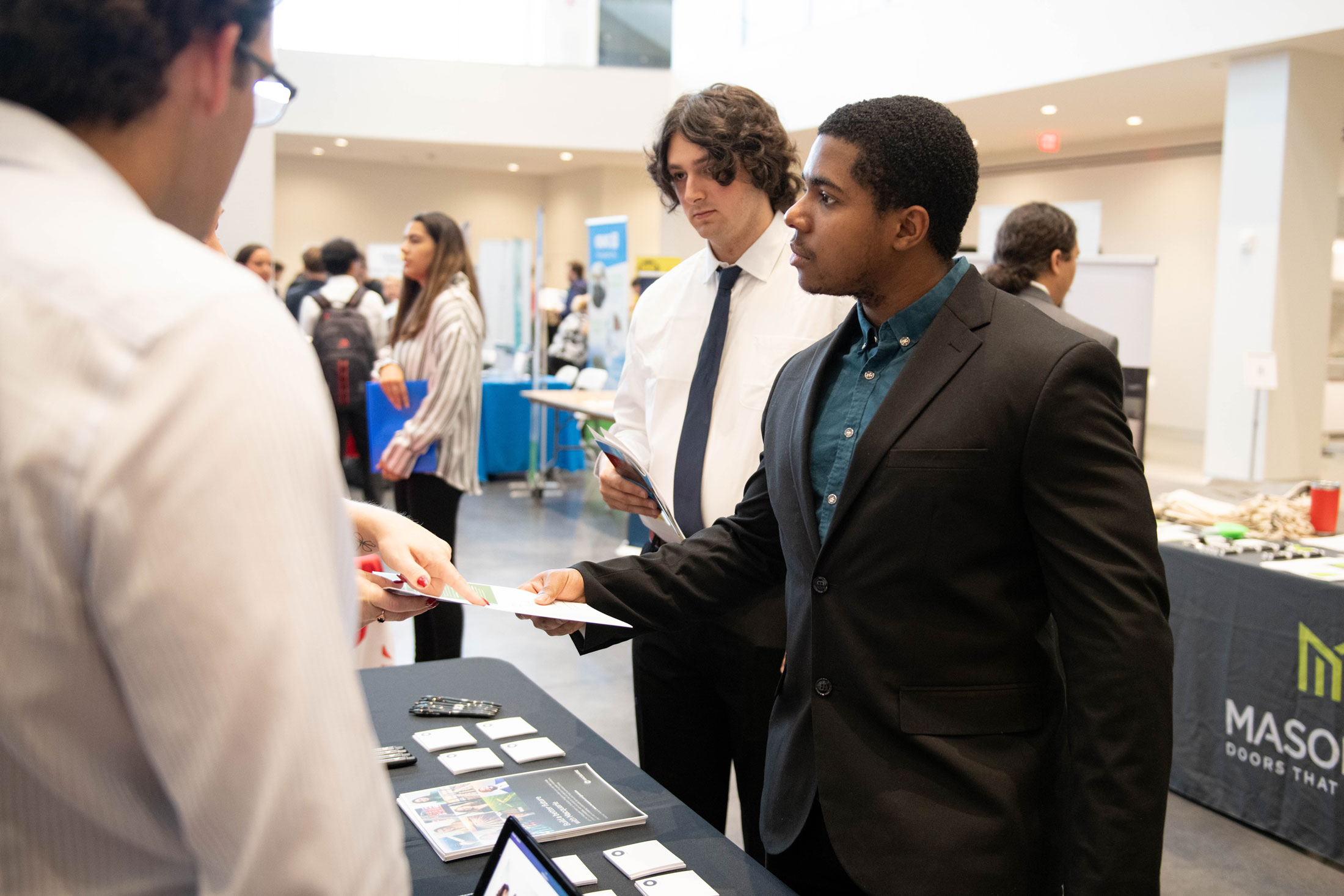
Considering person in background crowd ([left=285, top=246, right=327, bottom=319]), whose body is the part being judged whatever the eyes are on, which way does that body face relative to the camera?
away from the camera

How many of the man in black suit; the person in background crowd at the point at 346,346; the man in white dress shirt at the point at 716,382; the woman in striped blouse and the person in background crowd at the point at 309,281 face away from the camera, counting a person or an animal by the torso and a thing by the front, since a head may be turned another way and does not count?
2

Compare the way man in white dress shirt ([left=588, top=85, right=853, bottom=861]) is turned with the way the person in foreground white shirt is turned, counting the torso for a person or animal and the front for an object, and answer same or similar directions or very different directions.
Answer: very different directions

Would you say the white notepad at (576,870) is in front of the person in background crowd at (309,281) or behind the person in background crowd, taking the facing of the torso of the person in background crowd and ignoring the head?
behind

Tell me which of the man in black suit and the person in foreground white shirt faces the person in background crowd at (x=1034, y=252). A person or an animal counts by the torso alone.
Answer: the person in foreground white shirt

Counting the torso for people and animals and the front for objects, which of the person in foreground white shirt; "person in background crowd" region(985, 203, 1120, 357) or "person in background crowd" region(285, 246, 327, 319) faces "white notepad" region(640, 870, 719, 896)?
the person in foreground white shirt

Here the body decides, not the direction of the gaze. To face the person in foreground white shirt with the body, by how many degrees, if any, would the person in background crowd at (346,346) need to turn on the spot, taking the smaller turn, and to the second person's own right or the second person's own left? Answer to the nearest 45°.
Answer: approximately 180°

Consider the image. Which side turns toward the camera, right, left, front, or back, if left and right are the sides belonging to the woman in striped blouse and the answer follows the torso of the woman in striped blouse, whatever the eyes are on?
left

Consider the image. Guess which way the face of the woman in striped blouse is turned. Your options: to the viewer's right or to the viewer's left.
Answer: to the viewer's left

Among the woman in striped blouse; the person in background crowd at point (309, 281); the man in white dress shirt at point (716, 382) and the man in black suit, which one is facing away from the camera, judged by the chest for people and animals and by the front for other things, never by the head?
the person in background crowd

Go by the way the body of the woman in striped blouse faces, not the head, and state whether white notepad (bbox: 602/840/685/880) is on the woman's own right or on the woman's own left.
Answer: on the woman's own left

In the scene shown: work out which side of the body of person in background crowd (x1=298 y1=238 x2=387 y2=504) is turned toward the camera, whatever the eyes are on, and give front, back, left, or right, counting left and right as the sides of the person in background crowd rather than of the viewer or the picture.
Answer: back

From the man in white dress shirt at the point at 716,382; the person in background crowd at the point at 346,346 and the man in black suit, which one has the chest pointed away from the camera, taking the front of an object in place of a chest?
the person in background crowd

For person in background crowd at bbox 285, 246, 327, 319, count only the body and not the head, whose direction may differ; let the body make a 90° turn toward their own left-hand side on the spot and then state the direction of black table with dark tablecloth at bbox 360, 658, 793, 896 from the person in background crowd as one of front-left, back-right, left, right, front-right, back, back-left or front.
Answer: left
